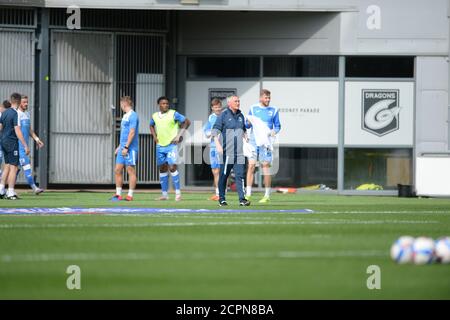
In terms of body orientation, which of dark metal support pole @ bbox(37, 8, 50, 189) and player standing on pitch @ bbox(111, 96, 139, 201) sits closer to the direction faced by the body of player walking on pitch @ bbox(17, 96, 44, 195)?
the player standing on pitch

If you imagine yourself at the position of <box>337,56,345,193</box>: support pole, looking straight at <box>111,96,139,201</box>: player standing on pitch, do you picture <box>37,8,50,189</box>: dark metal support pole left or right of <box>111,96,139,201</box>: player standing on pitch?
right

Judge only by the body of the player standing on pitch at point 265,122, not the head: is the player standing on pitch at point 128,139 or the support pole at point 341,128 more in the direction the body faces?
the player standing on pitch

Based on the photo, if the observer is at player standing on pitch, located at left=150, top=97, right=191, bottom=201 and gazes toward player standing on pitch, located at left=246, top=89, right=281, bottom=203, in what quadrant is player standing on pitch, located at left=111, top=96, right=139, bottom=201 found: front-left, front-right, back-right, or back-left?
back-right

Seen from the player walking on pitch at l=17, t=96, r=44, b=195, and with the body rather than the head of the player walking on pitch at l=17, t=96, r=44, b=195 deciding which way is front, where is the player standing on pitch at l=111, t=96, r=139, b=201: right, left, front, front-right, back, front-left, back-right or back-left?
front

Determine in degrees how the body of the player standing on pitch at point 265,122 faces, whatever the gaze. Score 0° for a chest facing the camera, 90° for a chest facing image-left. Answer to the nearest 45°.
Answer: approximately 0°

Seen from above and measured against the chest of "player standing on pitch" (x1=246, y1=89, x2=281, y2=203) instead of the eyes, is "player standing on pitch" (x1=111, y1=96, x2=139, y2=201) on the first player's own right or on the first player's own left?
on the first player's own right

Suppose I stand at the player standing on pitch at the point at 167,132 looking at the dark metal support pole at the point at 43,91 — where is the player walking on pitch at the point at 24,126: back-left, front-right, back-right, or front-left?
front-left

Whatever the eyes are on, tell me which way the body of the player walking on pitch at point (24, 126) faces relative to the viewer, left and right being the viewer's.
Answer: facing the viewer and to the right of the viewer

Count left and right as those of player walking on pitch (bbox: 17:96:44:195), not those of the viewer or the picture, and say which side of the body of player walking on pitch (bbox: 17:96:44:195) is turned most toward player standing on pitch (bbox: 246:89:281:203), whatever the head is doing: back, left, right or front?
front

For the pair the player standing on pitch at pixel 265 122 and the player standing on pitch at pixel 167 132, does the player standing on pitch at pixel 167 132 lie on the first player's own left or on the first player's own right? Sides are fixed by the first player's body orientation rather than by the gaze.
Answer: on the first player's own right
